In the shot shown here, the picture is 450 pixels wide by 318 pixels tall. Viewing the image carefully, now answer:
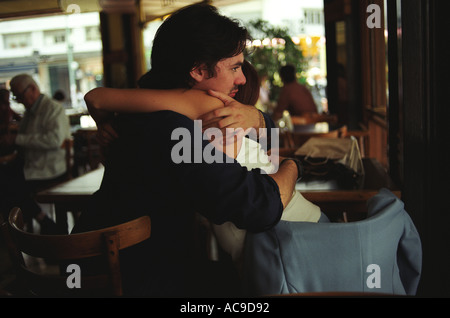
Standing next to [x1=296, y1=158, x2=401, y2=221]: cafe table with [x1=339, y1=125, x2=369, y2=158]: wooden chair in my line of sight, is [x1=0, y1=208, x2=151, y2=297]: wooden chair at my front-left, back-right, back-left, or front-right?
back-left

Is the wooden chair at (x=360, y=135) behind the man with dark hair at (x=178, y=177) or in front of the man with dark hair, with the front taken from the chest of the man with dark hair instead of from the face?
in front

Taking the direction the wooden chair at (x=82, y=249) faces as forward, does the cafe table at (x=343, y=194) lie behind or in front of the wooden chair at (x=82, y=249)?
in front

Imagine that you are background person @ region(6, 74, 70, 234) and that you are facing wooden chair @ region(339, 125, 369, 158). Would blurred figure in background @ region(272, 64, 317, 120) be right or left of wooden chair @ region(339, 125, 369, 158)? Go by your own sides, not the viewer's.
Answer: left

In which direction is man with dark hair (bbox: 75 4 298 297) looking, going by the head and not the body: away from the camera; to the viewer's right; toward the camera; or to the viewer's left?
to the viewer's right

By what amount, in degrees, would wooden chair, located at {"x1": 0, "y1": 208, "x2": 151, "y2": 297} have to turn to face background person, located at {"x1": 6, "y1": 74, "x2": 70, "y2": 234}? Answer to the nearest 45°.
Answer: approximately 45° to its left

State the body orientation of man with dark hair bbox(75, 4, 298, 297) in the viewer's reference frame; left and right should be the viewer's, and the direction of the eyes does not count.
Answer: facing away from the viewer and to the right of the viewer

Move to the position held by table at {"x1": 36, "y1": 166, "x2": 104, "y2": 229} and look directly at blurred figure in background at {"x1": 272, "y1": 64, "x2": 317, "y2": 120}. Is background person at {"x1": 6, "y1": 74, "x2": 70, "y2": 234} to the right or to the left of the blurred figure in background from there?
left

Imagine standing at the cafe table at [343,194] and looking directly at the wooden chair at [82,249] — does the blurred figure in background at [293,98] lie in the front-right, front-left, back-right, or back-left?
back-right

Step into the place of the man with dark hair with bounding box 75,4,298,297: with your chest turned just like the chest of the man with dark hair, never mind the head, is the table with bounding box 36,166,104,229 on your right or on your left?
on your left

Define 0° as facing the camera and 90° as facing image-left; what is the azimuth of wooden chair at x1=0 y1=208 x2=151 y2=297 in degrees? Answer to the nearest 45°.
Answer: approximately 225°

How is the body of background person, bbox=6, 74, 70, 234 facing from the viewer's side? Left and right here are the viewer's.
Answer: facing to the left of the viewer

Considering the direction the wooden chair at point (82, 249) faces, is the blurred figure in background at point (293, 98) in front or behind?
in front
